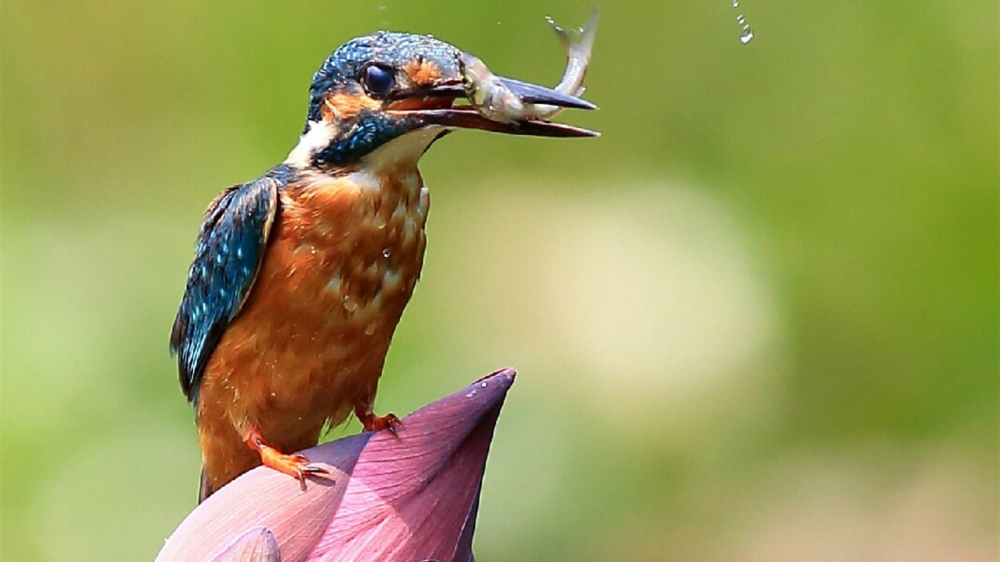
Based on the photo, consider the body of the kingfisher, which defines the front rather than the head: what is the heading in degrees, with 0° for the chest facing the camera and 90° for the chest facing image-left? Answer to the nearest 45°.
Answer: approximately 315°
